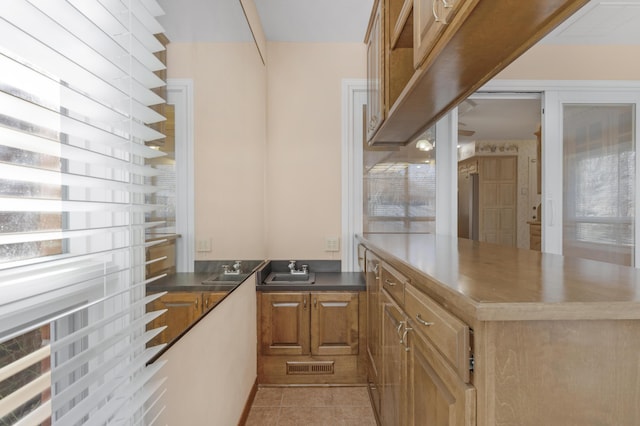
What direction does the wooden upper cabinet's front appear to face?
to the viewer's left

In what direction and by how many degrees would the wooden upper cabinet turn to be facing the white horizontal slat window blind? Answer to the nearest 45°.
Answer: approximately 45° to its left

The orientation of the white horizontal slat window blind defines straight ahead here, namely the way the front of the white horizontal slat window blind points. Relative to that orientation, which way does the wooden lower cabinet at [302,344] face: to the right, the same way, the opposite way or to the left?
to the right

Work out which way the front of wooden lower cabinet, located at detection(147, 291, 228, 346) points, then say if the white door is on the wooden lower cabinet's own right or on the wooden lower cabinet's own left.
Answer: on the wooden lower cabinet's own left

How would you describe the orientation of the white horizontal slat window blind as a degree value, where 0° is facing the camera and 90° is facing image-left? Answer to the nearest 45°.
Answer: approximately 315°

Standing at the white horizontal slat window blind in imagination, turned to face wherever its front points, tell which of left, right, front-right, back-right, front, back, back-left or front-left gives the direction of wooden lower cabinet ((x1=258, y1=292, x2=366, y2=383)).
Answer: left

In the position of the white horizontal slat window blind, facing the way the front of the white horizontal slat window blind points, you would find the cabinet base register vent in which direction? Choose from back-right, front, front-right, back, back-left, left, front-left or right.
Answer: left

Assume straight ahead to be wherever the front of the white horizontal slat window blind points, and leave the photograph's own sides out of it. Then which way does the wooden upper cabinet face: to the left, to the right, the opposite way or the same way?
the opposite way

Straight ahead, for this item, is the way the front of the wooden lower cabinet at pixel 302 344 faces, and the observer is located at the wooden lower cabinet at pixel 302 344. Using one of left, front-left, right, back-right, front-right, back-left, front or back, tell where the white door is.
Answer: left

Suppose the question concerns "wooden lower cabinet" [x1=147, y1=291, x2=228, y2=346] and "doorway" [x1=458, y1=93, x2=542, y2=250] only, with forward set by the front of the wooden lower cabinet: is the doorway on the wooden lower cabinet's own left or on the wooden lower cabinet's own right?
on the wooden lower cabinet's own left
